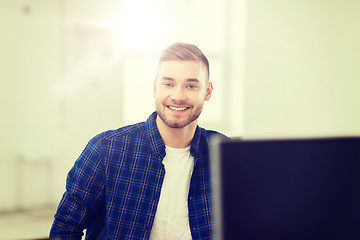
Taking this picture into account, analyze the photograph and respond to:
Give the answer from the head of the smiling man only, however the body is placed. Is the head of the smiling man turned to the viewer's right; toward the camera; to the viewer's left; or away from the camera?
toward the camera

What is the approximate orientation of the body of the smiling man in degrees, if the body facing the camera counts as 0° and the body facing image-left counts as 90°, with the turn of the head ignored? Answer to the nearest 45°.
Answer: approximately 315°
